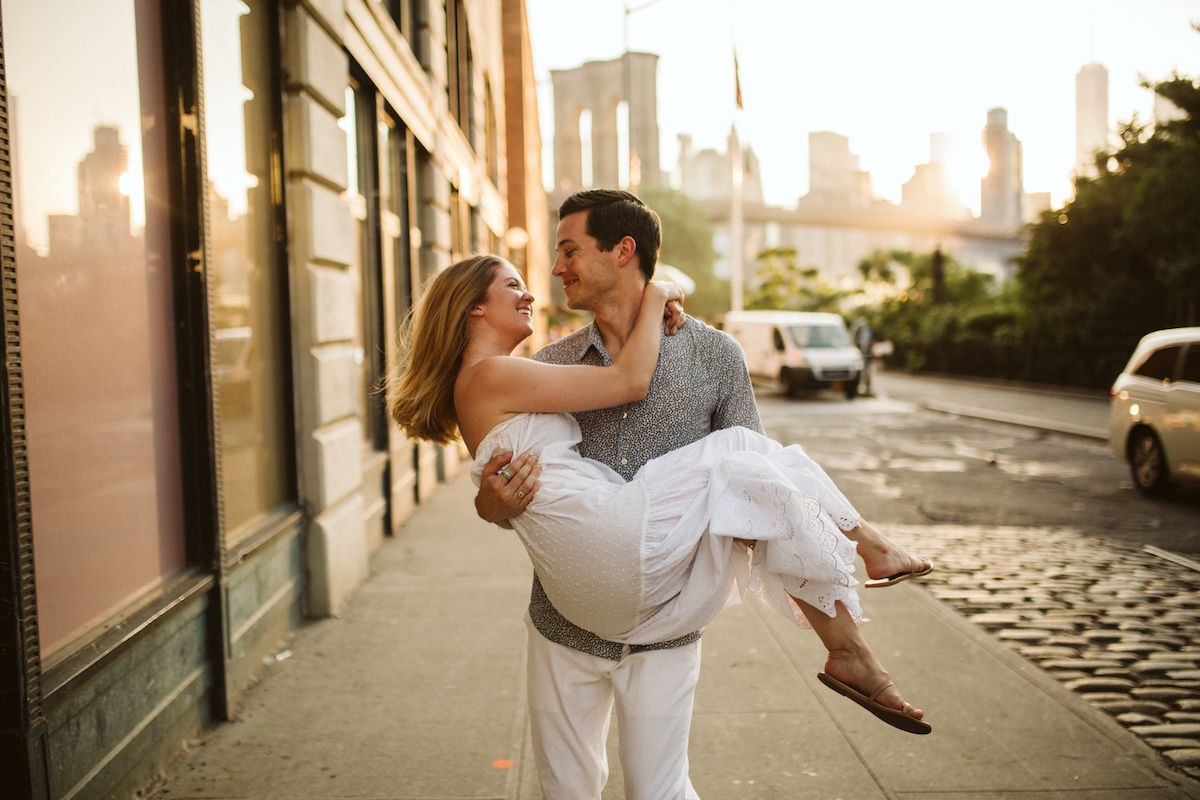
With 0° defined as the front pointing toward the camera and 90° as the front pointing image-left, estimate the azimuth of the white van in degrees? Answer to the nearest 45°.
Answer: approximately 315°

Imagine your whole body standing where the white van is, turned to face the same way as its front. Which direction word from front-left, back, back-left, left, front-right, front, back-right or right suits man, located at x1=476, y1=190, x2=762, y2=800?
front-right

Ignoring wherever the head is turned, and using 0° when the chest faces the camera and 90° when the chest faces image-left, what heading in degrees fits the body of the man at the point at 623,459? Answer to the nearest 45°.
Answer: approximately 0°

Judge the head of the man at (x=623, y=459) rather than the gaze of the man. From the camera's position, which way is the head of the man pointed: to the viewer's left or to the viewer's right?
to the viewer's left

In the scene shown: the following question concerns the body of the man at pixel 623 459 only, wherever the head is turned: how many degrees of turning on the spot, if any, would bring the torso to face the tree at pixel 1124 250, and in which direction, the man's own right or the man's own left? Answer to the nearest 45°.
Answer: approximately 135° to the man's own left

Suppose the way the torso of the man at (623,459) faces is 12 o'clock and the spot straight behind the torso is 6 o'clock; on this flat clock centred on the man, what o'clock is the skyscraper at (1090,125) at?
The skyscraper is roughly at 7 o'clock from the man.

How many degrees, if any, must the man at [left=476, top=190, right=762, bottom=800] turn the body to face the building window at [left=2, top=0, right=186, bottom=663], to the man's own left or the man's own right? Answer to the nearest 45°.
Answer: approximately 135° to the man's own right

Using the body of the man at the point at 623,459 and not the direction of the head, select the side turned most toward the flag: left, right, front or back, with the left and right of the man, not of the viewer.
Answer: back

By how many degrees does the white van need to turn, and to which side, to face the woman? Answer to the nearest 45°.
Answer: approximately 45° to its right

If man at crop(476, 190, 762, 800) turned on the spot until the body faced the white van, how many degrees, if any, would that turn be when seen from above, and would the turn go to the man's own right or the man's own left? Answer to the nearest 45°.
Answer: approximately 180°

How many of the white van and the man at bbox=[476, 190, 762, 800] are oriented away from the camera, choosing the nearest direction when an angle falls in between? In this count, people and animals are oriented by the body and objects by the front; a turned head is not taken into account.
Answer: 0

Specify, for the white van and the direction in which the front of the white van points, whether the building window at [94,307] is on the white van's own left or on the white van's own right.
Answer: on the white van's own right
